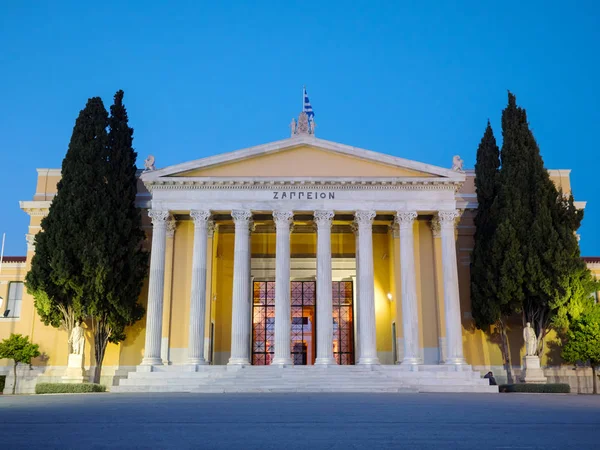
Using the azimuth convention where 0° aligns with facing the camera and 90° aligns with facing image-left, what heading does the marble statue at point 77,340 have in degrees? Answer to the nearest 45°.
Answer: approximately 0°

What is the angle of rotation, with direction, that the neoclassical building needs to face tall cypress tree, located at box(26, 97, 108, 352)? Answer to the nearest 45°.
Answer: approximately 90° to its right

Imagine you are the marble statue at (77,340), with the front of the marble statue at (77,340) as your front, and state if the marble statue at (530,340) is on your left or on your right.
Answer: on your left

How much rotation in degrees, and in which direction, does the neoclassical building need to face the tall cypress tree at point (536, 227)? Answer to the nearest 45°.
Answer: approximately 90° to its left

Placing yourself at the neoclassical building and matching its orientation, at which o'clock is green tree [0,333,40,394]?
The green tree is roughly at 3 o'clock from the neoclassical building.

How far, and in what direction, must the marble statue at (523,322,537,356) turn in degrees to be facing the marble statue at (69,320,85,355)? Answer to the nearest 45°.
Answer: approximately 90° to its right

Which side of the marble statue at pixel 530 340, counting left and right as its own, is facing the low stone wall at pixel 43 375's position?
right

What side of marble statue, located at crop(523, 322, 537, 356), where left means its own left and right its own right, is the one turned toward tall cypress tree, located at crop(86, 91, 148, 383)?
right

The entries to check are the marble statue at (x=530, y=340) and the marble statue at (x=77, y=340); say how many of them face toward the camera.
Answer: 2
